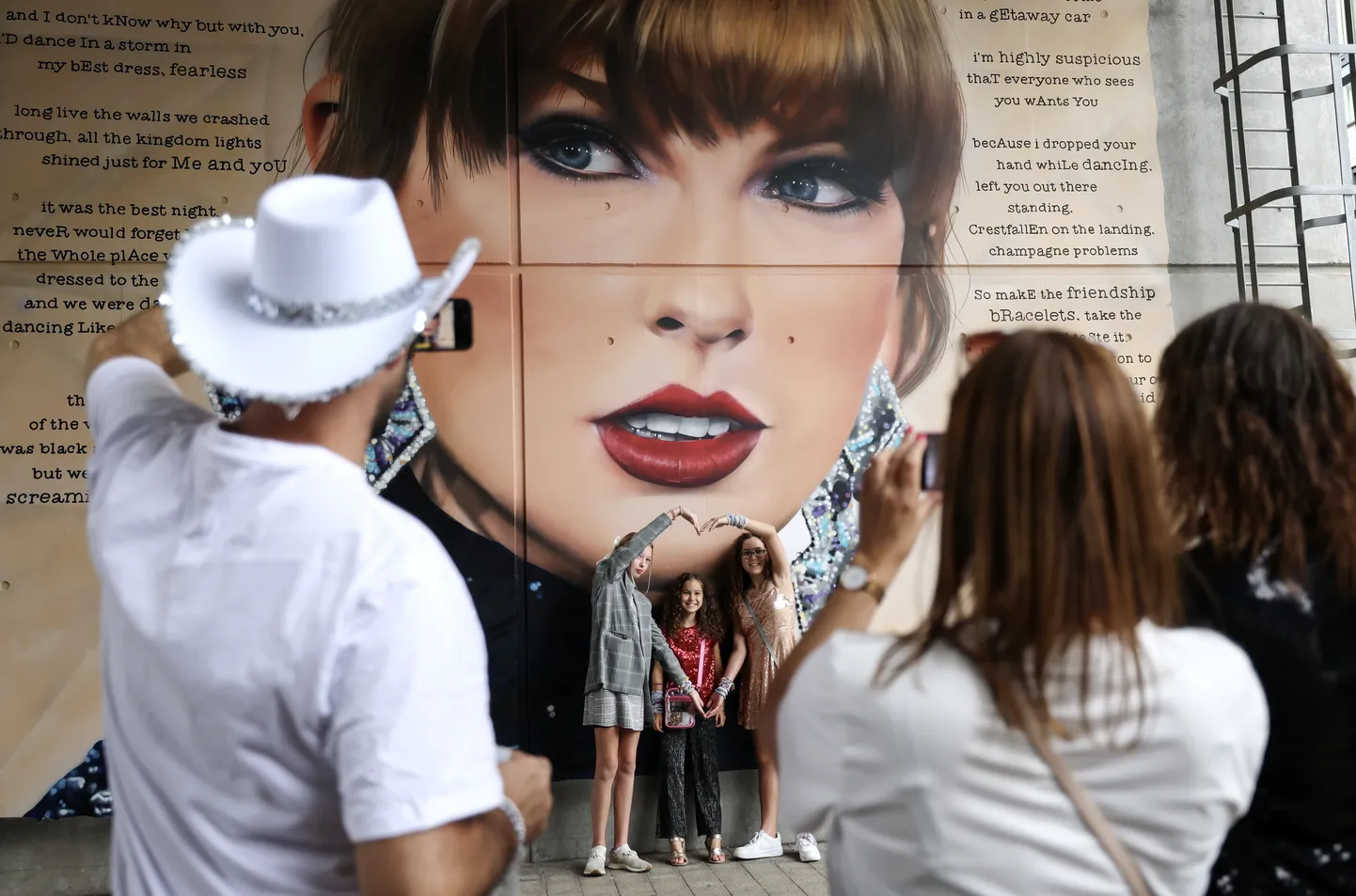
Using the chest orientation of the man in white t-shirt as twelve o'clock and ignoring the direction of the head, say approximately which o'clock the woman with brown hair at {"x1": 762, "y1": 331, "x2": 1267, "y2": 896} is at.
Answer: The woman with brown hair is roughly at 2 o'clock from the man in white t-shirt.

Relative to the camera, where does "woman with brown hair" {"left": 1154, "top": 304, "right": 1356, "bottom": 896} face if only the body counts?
away from the camera

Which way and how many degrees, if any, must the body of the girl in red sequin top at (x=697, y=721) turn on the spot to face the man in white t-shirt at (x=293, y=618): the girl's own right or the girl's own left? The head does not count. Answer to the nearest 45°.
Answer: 0° — they already face them

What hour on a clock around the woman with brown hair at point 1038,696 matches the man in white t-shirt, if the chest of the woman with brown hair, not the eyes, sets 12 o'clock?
The man in white t-shirt is roughly at 8 o'clock from the woman with brown hair.

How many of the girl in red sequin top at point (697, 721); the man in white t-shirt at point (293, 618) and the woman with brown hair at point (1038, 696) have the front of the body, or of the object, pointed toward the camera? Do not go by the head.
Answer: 1

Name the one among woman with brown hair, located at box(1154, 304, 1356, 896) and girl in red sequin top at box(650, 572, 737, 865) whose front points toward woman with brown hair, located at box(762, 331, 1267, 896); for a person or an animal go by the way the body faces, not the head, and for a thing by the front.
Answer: the girl in red sequin top

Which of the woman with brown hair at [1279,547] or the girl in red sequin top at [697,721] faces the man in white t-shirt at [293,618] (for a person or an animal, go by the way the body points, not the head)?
the girl in red sequin top

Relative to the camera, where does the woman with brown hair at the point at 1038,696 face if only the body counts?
away from the camera

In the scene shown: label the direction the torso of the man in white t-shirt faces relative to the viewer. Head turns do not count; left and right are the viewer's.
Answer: facing away from the viewer and to the right of the viewer

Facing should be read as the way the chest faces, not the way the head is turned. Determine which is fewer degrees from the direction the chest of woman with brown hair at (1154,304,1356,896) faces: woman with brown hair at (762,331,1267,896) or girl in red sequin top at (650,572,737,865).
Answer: the girl in red sequin top

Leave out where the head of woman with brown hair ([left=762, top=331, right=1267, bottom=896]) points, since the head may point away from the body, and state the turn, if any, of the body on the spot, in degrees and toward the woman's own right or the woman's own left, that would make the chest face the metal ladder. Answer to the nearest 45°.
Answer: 0° — they already face it
